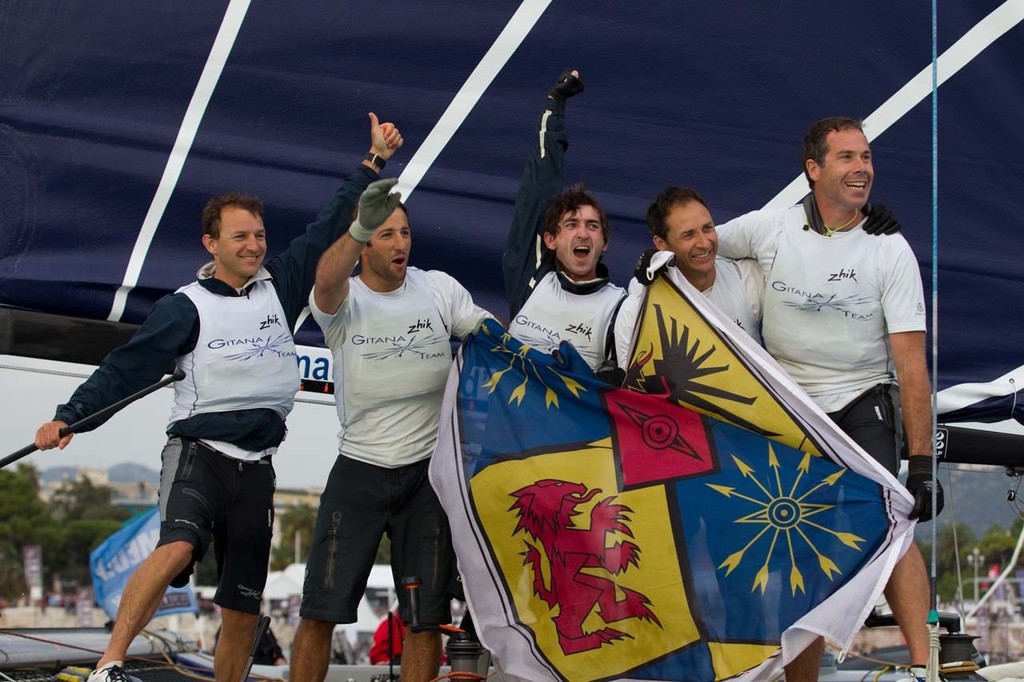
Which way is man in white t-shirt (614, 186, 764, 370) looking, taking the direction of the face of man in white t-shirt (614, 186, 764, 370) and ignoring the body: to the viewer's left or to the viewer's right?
to the viewer's right

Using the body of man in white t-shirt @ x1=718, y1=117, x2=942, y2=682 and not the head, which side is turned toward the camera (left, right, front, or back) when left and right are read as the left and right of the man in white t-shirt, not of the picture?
front

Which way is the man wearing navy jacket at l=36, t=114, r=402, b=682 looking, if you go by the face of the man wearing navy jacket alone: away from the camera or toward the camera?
toward the camera

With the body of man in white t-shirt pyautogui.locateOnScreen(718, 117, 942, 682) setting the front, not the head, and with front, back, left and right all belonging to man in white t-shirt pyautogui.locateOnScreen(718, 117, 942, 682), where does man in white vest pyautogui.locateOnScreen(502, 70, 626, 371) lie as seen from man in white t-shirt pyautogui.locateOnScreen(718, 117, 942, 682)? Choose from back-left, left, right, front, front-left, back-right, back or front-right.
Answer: right

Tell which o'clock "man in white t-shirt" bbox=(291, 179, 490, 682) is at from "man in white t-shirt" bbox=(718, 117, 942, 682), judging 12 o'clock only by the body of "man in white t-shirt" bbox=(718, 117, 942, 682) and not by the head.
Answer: "man in white t-shirt" bbox=(291, 179, 490, 682) is roughly at 3 o'clock from "man in white t-shirt" bbox=(718, 117, 942, 682).

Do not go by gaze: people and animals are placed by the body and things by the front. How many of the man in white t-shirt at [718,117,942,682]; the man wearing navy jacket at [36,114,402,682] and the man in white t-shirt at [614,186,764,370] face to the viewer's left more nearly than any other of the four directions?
0

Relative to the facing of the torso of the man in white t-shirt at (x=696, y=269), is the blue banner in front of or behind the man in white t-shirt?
behind

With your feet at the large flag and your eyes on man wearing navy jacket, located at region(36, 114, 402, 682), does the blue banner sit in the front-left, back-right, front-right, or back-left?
front-right

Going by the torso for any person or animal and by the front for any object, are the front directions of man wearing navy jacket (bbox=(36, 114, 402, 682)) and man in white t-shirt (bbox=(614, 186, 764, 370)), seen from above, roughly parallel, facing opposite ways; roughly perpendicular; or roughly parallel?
roughly parallel

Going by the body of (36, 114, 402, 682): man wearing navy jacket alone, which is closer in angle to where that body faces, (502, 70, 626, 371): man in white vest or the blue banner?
the man in white vest

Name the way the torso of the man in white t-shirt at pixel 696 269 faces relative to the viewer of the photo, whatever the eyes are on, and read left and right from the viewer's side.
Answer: facing the viewer and to the right of the viewer

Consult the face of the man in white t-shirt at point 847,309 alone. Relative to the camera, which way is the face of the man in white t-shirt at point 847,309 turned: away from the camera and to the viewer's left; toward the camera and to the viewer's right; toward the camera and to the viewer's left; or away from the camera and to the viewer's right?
toward the camera and to the viewer's right
